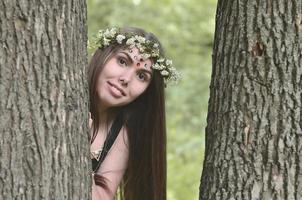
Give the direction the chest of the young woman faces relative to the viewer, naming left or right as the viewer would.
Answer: facing the viewer and to the left of the viewer

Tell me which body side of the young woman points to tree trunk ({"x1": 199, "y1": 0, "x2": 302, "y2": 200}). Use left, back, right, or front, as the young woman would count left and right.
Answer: left

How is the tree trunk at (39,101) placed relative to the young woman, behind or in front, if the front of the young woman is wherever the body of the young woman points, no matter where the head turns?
in front
